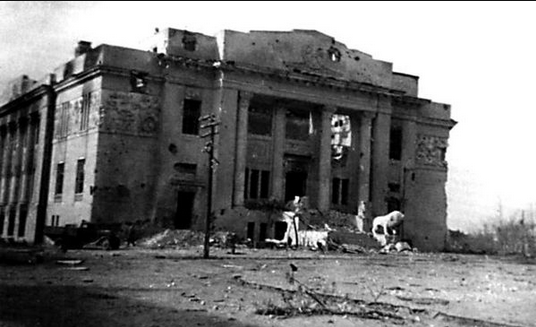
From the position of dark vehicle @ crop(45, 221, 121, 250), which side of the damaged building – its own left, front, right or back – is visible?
right

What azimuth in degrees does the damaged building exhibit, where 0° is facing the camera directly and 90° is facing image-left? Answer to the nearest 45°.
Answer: approximately 315°

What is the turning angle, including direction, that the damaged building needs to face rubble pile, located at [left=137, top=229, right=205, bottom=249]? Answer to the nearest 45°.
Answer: approximately 45° to its right
